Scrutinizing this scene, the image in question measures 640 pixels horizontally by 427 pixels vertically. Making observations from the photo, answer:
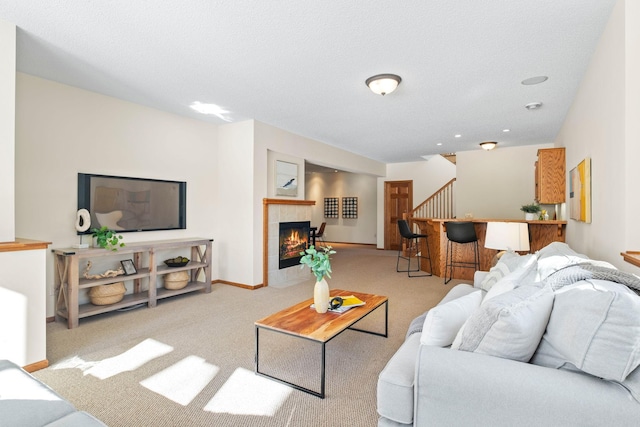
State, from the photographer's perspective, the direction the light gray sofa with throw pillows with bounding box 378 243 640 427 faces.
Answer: facing to the left of the viewer

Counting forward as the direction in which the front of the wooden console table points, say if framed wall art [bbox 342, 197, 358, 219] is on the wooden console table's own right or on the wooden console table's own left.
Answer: on the wooden console table's own left

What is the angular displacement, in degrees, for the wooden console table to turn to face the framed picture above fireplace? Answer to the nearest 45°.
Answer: approximately 45° to its left

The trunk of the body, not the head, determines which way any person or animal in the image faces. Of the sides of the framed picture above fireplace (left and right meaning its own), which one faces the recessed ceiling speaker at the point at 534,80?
front

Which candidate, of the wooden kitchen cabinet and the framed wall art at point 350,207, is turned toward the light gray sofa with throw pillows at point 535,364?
the framed wall art

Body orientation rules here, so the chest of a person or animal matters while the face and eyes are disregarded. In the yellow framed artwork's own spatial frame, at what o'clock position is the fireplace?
The fireplace is roughly at 12 o'clock from the yellow framed artwork.

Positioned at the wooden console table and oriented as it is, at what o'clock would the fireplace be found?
The fireplace is roughly at 10 o'clock from the wooden console table.

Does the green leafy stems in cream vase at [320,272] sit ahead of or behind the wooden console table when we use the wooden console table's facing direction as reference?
ahead

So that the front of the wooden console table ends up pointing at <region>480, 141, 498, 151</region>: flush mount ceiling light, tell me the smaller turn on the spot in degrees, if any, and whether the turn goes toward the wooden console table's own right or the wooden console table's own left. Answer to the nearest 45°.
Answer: approximately 45° to the wooden console table's own left

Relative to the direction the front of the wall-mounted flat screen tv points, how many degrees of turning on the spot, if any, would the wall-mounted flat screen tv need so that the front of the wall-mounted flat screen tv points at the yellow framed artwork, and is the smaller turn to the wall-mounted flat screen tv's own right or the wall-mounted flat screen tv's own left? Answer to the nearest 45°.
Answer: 0° — it already faces it

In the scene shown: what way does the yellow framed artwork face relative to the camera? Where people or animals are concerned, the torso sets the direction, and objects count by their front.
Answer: to the viewer's left

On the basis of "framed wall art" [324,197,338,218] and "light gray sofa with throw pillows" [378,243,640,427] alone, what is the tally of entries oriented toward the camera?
1

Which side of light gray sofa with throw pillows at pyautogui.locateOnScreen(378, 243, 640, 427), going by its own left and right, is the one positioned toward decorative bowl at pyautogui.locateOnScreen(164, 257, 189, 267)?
front

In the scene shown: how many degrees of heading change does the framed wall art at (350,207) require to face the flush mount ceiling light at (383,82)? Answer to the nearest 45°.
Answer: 0° — it already faces it

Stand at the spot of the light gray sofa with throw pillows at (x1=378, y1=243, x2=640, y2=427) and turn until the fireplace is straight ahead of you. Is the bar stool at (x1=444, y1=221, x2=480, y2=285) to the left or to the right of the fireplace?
right
